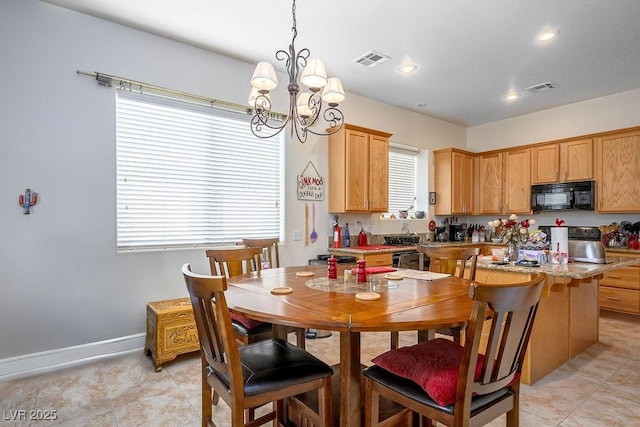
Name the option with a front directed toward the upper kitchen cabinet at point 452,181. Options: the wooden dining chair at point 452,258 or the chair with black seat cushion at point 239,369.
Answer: the chair with black seat cushion

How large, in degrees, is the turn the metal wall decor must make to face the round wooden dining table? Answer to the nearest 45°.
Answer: approximately 45° to its left

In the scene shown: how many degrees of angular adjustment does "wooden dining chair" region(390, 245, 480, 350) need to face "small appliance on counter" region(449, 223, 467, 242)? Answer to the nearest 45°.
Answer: approximately 135° to its right

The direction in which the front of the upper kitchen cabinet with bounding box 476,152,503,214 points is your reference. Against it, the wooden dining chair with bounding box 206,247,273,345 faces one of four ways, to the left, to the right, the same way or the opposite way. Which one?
to the left

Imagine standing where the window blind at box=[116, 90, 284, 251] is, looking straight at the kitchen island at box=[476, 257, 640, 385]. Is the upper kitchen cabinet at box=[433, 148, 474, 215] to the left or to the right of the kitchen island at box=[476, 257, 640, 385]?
left

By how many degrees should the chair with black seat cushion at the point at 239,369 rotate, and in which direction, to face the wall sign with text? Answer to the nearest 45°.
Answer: approximately 45° to its left
